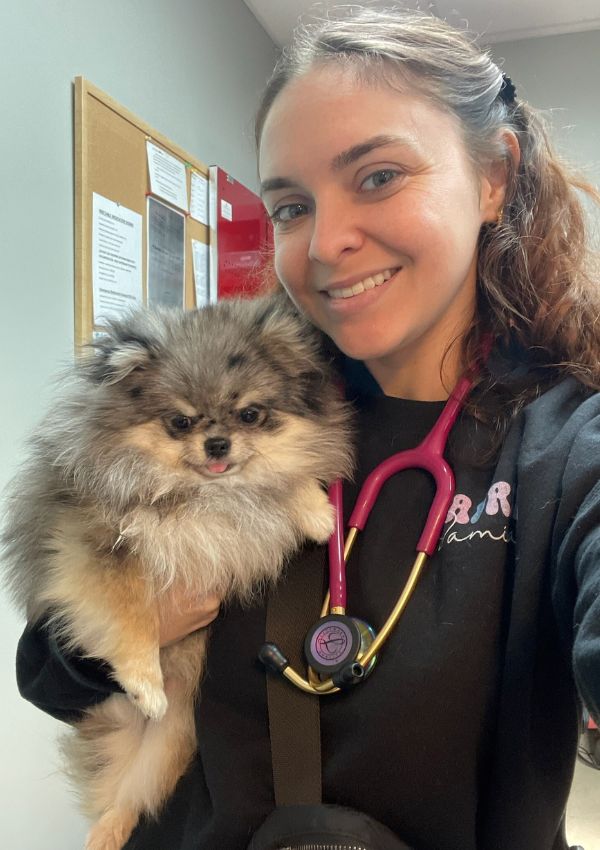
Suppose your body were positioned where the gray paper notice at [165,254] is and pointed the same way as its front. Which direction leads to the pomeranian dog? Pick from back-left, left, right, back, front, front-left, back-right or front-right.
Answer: front-right

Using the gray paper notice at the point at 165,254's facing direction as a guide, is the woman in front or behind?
in front

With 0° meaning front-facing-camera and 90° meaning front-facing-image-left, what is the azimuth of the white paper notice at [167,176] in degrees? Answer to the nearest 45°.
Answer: approximately 315°

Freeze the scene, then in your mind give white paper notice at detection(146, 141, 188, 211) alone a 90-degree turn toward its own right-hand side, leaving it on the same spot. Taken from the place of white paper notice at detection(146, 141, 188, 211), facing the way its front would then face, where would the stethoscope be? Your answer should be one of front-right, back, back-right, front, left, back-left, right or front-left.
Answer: front-left

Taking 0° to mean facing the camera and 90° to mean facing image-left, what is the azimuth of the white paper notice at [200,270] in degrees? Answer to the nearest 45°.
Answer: approximately 315°

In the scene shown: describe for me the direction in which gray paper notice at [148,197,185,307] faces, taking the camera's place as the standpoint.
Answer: facing the viewer and to the right of the viewer

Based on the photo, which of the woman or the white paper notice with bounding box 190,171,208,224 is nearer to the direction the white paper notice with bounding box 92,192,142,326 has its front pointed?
the woman

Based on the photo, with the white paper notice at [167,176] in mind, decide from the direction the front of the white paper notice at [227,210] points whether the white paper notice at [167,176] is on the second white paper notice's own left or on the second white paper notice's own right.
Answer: on the second white paper notice's own right

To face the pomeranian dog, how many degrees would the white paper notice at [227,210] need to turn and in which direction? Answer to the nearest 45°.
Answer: approximately 45° to its right

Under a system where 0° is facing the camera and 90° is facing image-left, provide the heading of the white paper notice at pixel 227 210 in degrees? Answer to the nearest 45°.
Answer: approximately 315°

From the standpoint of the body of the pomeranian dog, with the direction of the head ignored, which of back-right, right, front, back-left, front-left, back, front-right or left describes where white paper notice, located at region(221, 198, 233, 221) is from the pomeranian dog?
back

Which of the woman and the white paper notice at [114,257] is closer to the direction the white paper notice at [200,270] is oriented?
the woman

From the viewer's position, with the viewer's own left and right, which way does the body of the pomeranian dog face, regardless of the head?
facing the viewer

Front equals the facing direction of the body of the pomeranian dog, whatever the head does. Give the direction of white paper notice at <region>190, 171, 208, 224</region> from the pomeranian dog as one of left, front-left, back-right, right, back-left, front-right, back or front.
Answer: back
